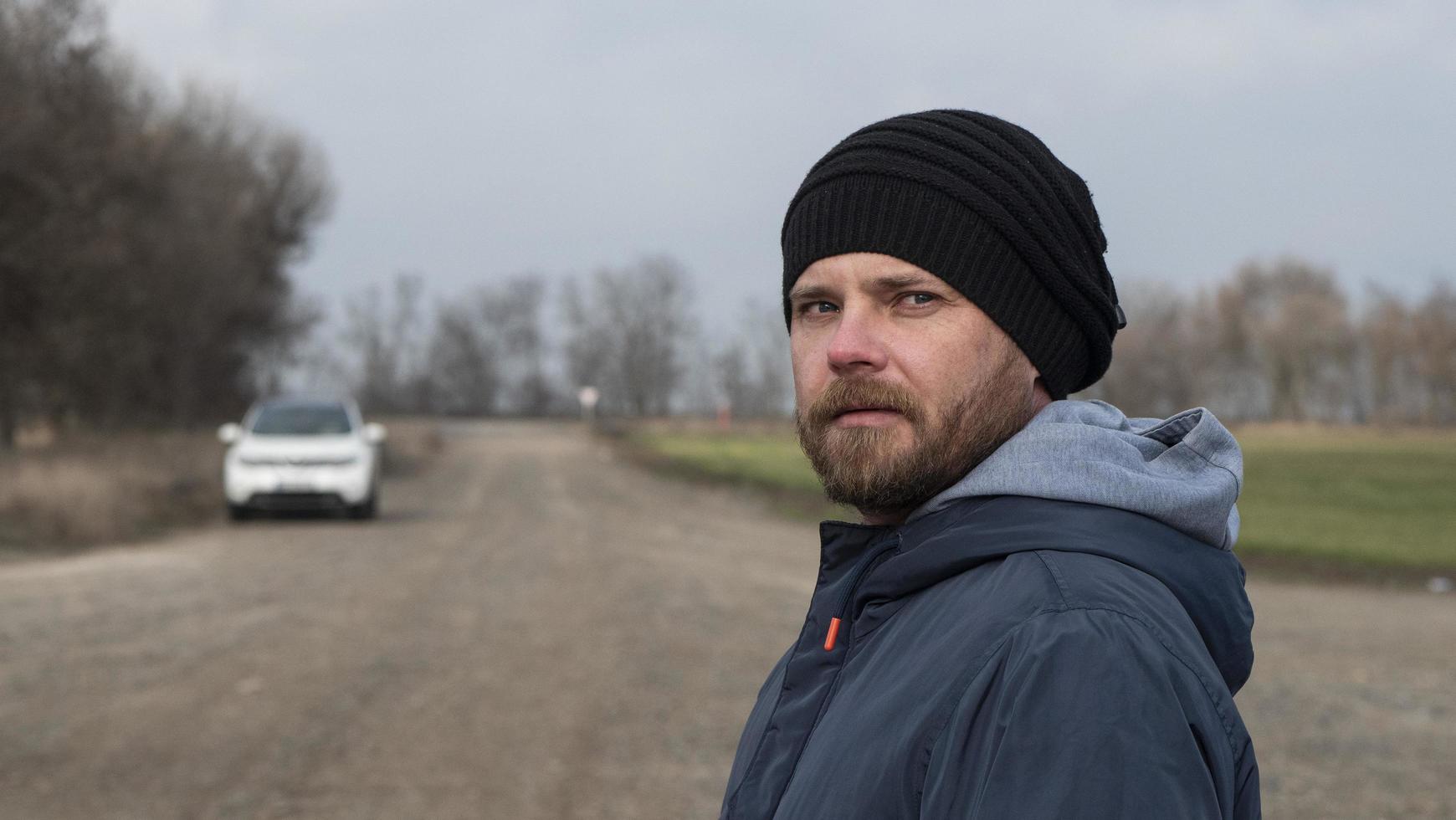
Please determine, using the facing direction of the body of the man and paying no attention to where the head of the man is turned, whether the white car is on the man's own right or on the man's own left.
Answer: on the man's own right

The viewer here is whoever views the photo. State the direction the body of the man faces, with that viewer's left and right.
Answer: facing the viewer and to the left of the viewer

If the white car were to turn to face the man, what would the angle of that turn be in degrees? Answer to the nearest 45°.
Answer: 0° — it already faces them

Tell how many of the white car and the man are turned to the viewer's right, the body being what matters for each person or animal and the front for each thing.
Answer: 0

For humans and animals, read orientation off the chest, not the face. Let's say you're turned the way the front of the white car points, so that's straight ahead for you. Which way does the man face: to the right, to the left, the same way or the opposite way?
to the right

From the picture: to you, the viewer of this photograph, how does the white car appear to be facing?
facing the viewer
